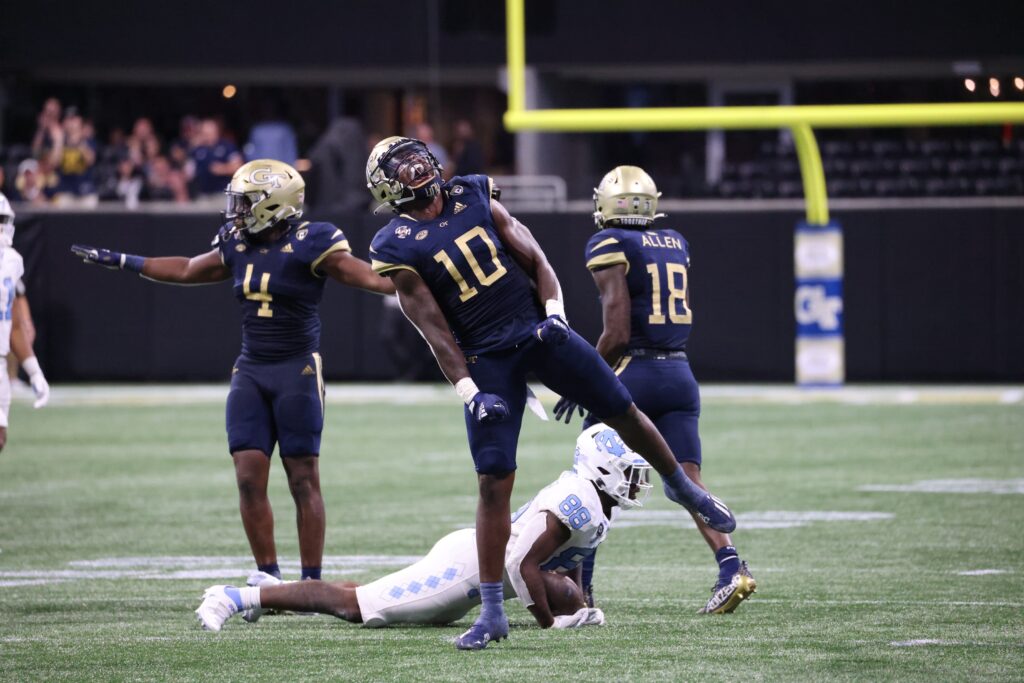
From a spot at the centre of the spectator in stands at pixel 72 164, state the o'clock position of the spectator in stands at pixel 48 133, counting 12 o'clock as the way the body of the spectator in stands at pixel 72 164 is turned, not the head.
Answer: the spectator in stands at pixel 48 133 is roughly at 5 o'clock from the spectator in stands at pixel 72 164.

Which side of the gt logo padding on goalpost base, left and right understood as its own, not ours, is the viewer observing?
front

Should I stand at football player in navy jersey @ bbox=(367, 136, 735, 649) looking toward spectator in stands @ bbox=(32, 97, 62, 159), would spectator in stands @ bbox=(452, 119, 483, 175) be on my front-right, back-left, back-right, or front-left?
front-right

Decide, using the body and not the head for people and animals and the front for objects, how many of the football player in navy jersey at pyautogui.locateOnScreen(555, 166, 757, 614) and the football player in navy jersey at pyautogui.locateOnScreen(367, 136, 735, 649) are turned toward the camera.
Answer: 1

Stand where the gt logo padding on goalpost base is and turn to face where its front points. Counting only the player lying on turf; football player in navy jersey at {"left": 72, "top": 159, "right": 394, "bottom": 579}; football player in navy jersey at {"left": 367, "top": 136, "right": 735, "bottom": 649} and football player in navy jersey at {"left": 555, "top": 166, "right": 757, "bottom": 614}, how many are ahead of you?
4

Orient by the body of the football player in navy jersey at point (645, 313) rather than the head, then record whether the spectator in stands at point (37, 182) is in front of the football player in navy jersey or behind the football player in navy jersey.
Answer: in front

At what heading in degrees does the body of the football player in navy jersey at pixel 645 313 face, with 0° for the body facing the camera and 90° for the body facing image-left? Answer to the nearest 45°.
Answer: approximately 135°

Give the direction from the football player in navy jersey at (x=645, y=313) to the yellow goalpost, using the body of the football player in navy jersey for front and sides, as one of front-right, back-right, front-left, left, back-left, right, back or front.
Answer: front-right

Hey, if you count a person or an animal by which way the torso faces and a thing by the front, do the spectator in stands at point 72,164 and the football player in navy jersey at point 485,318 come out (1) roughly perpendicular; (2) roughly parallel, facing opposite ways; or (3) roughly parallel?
roughly parallel

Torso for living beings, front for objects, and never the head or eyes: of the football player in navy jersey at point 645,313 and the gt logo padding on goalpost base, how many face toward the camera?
1

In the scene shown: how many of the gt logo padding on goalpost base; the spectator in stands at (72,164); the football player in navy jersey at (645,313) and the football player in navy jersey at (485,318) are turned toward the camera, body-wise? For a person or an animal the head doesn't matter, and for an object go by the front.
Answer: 3

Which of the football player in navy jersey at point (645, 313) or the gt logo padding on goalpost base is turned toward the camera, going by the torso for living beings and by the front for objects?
the gt logo padding on goalpost base

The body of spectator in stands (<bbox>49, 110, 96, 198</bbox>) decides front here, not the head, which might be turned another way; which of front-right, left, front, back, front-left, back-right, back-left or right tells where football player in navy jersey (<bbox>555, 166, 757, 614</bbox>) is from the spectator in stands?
front

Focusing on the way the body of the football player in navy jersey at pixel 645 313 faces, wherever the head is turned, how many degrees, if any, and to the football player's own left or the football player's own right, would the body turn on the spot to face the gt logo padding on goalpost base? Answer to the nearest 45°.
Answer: approximately 45° to the football player's own right

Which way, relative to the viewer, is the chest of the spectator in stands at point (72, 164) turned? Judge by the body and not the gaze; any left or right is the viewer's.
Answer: facing the viewer

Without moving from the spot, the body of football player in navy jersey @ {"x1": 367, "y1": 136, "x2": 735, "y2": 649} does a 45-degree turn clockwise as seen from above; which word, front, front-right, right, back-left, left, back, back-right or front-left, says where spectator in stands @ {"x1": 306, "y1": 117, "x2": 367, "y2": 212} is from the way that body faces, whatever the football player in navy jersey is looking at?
back-right
